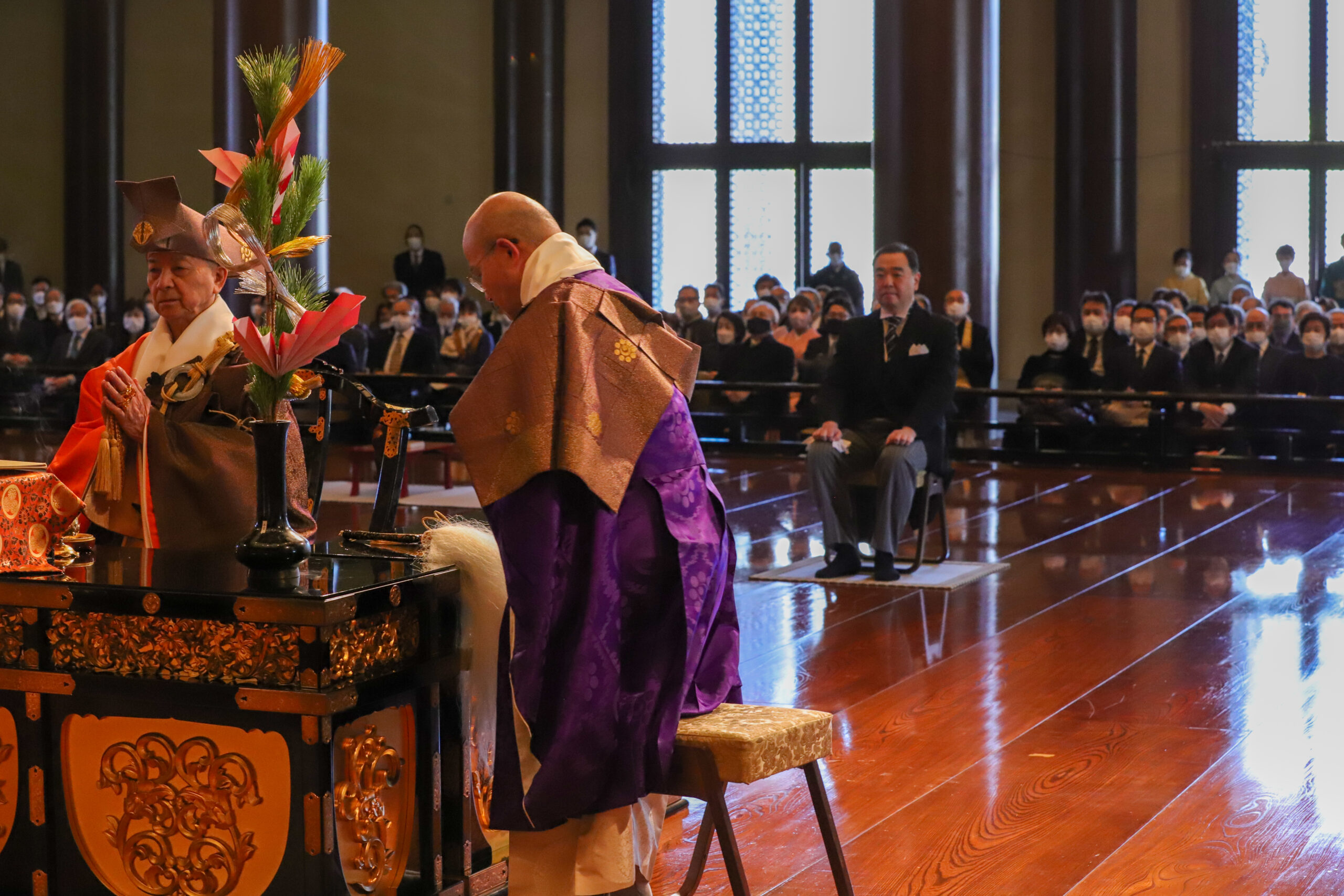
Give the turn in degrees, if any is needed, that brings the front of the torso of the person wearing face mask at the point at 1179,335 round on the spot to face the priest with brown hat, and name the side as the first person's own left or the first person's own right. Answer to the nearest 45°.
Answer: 0° — they already face them

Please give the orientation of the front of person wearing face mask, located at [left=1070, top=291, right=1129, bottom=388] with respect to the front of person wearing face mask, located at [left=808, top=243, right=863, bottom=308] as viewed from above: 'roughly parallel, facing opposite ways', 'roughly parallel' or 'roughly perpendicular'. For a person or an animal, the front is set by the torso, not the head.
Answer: roughly parallel

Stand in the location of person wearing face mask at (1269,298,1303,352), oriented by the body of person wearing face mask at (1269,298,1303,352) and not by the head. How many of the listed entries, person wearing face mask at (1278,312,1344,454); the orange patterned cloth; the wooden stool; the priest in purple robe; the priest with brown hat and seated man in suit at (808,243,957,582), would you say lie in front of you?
6

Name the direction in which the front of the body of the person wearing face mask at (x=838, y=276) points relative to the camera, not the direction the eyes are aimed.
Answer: toward the camera

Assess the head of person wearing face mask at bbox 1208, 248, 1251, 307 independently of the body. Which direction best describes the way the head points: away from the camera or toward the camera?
toward the camera

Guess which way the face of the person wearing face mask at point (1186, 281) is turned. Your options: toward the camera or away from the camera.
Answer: toward the camera

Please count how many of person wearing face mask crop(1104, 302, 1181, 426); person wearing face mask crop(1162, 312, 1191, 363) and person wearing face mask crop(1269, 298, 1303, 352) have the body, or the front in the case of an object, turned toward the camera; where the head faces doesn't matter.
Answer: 3

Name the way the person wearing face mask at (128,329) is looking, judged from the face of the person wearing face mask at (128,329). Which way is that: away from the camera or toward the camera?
toward the camera

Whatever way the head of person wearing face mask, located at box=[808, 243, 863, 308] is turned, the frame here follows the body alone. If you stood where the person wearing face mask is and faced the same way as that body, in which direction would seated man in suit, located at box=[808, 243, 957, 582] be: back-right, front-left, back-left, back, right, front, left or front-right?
front

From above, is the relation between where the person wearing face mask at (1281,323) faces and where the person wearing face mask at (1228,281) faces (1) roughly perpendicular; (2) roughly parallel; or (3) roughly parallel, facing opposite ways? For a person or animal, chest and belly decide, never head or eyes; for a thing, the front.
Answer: roughly parallel

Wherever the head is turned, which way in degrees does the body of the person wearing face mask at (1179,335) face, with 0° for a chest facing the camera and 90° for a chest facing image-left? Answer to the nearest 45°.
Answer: approximately 0°

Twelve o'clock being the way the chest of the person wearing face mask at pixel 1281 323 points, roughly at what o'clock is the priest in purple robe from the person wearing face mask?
The priest in purple robe is roughly at 12 o'clock from the person wearing face mask.

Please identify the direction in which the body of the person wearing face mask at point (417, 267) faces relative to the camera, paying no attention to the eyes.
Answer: toward the camera
